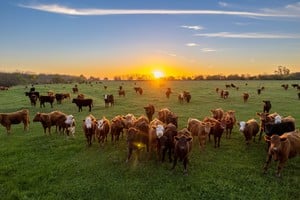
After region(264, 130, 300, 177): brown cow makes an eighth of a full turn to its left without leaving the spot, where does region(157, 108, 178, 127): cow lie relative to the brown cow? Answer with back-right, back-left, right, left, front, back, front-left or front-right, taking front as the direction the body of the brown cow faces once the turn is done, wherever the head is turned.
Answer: back-right

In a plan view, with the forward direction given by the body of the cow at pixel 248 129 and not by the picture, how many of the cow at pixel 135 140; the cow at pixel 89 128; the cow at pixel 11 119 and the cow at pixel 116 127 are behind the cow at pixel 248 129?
0

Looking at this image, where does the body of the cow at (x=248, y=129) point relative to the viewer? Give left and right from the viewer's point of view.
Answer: facing the viewer and to the left of the viewer

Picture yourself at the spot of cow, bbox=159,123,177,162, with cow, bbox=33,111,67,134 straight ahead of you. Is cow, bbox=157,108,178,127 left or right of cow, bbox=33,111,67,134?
right

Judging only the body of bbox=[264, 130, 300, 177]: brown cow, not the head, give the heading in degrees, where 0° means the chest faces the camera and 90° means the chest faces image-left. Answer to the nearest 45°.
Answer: approximately 45°

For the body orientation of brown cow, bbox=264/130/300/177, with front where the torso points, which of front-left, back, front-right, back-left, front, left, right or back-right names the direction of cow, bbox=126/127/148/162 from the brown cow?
front-right

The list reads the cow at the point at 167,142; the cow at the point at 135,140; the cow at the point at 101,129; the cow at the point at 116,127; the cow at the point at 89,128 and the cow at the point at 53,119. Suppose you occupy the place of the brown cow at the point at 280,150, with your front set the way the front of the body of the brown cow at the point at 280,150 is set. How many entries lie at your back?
0
